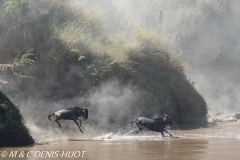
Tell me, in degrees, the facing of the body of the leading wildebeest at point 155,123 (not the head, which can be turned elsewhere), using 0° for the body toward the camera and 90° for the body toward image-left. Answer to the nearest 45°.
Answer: approximately 270°

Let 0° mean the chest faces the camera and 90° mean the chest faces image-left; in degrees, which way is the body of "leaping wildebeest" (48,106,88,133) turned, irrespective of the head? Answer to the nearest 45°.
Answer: approximately 270°

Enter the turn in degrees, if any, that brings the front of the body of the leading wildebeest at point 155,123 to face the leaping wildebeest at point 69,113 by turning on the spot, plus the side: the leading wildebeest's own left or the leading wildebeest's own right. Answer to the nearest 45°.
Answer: approximately 180°

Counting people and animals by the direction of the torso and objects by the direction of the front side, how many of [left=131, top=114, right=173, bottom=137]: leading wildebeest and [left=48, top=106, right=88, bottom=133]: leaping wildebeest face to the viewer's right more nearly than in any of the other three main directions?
2

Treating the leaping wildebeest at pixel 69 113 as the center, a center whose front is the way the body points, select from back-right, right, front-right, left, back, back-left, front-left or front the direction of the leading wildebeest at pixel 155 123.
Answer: front
